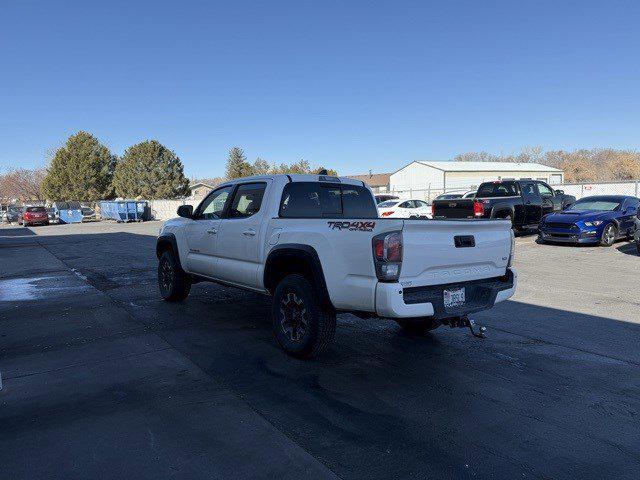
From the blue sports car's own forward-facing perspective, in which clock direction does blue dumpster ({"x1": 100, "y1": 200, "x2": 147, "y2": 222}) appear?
The blue dumpster is roughly at 2 o'clock from the blue sports car.

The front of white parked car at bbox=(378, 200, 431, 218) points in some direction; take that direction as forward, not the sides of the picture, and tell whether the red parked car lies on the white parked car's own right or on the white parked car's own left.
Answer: on the white parked car's own left

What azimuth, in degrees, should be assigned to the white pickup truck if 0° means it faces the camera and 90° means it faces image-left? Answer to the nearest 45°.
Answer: approximately 135°

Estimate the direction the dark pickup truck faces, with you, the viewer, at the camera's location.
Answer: facing away from the viewer and to the right of the viewer

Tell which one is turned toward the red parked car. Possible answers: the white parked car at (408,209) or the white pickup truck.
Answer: the white pickup truck

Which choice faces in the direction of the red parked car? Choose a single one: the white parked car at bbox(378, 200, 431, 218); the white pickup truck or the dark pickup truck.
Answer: the white pickup truck

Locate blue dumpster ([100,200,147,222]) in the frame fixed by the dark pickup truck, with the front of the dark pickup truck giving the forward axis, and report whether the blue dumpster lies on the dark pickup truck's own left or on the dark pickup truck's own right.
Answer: on the dark pickup truck's own left

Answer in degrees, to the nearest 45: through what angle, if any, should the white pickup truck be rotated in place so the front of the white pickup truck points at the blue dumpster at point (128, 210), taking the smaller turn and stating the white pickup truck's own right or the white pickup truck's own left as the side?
0° — it already faces it
